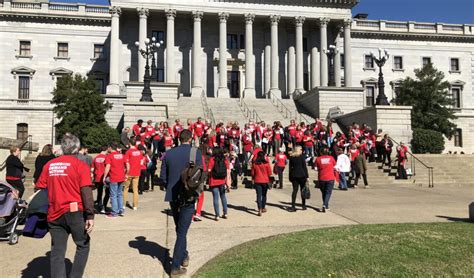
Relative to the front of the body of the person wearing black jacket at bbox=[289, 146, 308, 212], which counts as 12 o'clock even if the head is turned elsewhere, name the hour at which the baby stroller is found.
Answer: The baby stroller is roughly at 8 o'clock from the person wearing black jacket.

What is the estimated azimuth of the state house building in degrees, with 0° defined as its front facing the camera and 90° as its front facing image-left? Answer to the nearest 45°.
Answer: approximately 0°

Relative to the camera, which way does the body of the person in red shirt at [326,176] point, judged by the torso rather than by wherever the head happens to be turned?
away from the camera

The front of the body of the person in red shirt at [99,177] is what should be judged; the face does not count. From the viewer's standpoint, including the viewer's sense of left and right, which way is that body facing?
facing away from the viewer and to the right of the viewer

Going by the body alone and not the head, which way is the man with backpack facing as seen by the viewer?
away from the camera

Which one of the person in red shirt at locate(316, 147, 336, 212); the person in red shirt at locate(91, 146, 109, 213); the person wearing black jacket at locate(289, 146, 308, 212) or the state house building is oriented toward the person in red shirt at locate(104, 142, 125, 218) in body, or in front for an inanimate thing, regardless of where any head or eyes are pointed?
the state house building

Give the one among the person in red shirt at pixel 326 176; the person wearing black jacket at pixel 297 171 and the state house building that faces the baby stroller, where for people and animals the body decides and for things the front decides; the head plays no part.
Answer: the state house building

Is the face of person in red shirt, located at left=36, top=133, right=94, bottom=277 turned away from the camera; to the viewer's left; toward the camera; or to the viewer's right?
away from the camera

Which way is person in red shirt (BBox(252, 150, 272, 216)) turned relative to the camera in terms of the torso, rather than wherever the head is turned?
away from the camera

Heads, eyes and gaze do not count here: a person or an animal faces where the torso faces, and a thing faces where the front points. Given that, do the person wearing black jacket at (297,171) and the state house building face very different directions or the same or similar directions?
very different directions

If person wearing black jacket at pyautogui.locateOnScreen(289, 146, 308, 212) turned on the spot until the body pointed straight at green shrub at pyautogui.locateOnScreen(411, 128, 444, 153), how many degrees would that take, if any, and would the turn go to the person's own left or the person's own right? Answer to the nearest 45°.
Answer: approximately 45° to the person's own right

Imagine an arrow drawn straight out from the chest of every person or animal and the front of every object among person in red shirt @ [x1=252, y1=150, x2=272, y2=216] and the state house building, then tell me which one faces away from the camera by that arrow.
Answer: the person in red shirt

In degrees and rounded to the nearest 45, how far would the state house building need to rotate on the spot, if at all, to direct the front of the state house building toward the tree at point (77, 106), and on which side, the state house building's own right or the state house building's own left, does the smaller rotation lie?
approximately 45° to the state house building's own right
